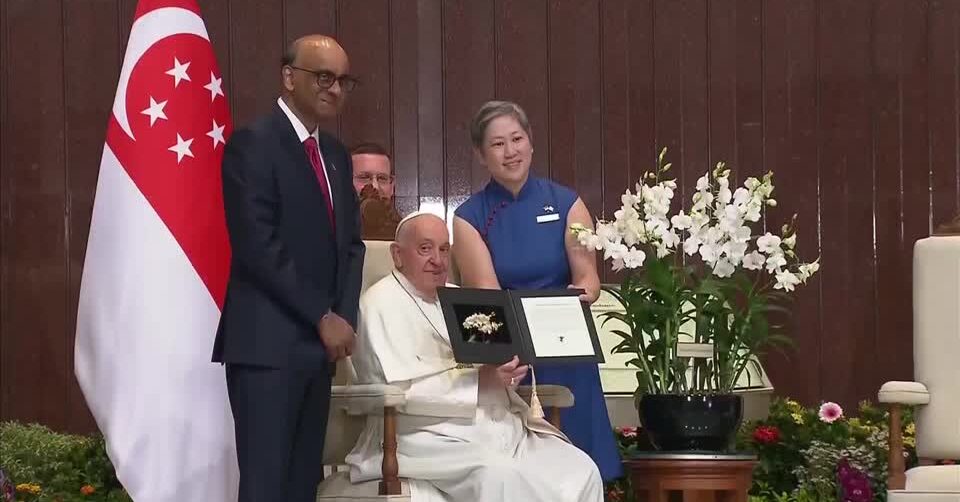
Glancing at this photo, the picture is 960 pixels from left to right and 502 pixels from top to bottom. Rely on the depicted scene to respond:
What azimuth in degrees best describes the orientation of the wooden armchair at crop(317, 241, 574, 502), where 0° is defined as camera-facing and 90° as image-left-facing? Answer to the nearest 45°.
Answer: approximately 315°

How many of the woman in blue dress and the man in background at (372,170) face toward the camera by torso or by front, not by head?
2

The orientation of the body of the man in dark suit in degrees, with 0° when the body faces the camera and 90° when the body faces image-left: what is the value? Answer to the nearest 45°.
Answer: approximately 315°

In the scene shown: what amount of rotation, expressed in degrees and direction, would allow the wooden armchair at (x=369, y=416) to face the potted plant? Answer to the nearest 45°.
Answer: approximately 45° to its left

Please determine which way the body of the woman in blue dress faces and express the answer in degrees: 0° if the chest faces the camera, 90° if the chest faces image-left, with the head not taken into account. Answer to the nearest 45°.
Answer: approximately 0°

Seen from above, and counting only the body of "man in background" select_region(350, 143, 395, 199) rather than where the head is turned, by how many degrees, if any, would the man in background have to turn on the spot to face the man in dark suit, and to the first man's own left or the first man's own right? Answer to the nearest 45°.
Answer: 0° — they already face them

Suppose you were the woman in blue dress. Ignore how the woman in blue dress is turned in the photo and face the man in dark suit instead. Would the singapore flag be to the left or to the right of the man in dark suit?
right

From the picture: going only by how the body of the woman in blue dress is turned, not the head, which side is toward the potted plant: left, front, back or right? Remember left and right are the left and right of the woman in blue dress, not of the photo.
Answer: left
